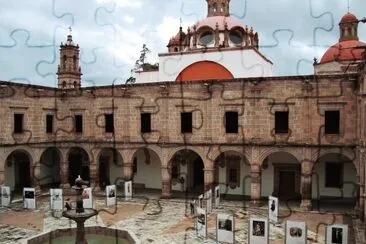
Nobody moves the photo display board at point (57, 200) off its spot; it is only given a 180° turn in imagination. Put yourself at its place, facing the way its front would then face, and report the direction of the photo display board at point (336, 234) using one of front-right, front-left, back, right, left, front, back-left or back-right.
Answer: back-right

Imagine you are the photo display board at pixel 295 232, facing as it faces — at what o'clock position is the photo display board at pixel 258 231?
the photo display board at pixel 258 231 is roughly at 3 o'clock from the photo display board at pixel 295 232.

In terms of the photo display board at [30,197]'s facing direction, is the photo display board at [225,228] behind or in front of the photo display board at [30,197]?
in front

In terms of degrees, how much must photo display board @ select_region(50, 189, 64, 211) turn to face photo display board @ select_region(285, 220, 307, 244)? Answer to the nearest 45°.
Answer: approximately 45° to its left

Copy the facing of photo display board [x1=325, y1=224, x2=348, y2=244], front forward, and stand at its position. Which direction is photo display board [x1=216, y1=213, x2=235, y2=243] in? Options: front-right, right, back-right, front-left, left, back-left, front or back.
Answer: right

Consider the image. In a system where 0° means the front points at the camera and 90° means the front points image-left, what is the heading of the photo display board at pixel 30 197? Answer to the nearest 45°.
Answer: approximately 0°

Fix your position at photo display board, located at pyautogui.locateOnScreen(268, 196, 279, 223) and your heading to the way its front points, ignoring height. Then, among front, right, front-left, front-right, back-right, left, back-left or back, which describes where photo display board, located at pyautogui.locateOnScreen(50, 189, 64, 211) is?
front-right

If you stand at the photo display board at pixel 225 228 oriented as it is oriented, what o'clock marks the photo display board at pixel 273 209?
the photo display board at pixel 273 209 is roughly at 7 o'clock from the photo display board at pixel 225 228.

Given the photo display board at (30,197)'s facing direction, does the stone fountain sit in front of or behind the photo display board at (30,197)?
in front
